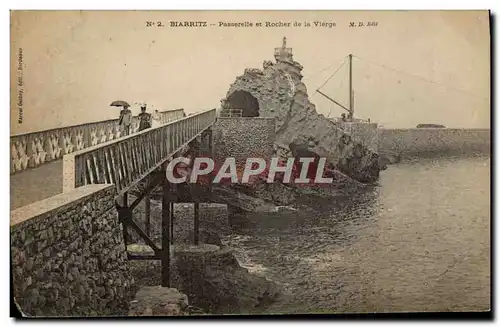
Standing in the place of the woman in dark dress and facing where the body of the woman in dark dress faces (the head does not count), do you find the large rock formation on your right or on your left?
on your left

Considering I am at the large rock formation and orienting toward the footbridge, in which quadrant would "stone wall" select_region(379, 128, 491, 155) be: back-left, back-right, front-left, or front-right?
back-left

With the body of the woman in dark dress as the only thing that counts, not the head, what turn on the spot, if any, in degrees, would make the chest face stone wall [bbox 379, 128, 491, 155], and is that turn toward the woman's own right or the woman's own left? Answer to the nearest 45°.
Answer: approximately 90° to the woman's own left

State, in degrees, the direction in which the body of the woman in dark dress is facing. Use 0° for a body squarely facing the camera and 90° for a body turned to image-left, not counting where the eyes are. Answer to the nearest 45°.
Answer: approximately 0°

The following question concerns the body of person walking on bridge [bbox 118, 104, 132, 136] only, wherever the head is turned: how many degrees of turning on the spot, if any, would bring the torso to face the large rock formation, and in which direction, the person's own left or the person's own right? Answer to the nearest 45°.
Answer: approximately 90° to the person's own left

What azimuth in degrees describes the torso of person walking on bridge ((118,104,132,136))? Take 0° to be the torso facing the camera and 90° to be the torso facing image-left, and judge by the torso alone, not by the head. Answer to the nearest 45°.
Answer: approximately 0°

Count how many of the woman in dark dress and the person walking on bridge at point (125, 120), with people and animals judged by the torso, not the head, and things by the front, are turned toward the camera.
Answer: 2

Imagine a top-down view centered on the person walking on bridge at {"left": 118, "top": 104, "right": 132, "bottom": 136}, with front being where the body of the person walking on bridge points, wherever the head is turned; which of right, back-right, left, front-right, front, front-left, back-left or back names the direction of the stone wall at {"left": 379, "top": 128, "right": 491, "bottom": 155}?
left
